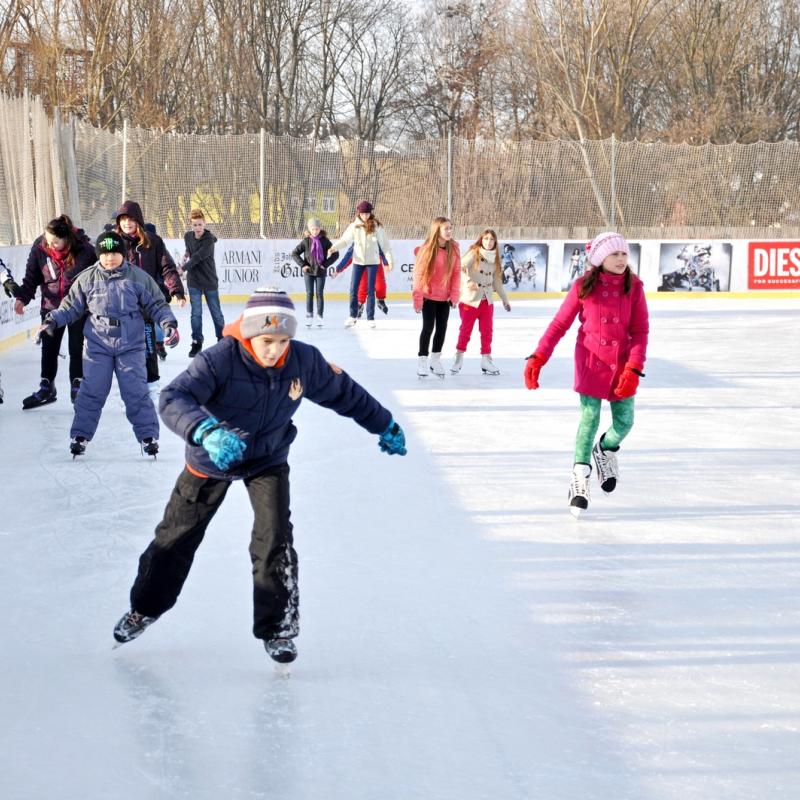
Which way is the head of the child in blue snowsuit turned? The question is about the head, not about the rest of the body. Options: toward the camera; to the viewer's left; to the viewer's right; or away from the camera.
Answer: toward the camera

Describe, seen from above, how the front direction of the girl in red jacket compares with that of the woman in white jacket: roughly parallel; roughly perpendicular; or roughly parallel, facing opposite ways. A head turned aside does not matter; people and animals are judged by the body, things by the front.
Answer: roughly parallel

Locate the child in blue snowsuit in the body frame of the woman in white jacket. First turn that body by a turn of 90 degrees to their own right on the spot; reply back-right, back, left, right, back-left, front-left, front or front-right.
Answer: left

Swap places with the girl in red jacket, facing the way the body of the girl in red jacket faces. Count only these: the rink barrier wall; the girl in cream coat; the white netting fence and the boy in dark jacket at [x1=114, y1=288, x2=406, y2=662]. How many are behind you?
3

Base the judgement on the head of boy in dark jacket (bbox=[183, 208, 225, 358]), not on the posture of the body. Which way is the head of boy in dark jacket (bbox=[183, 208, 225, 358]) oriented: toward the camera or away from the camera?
toward the camera

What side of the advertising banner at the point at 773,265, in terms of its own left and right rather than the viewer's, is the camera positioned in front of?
front

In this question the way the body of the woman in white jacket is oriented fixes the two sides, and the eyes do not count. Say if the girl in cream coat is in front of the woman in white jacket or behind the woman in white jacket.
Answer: in front

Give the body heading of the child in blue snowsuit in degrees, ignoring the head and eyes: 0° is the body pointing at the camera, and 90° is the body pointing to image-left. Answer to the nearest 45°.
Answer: approximately 0°

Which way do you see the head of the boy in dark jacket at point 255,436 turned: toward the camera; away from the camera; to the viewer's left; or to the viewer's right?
toward the camera

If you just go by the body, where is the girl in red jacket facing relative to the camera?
toward the camera

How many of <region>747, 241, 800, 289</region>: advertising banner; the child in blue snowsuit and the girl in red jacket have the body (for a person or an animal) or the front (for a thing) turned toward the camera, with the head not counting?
3

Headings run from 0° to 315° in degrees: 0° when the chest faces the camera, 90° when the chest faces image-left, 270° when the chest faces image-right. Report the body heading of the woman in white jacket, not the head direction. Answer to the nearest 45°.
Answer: approximately 0°

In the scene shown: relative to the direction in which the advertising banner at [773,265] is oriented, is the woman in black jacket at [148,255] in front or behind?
in front

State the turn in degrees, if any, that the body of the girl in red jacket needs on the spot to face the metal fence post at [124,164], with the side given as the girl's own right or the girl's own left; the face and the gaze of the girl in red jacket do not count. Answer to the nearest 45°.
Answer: approximately 135° to the girl's own right
